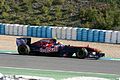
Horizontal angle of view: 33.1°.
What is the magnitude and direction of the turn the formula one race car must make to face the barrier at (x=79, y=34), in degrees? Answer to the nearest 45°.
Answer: approximately 90° to its left

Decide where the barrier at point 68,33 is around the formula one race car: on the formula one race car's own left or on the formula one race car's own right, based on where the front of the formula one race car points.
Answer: on the formula one race car's own left

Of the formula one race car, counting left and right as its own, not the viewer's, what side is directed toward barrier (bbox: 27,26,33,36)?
left

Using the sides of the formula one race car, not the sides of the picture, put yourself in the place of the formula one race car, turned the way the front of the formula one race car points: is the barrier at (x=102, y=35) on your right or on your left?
on your left

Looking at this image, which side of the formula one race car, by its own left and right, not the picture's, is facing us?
right

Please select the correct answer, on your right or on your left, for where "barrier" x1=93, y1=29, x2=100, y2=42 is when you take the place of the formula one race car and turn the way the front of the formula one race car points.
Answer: on your left

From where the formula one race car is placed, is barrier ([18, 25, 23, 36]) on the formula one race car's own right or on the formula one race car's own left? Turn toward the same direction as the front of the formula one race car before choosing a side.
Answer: on the formula one race car's own left

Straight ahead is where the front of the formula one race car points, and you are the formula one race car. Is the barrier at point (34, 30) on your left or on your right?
on your left
